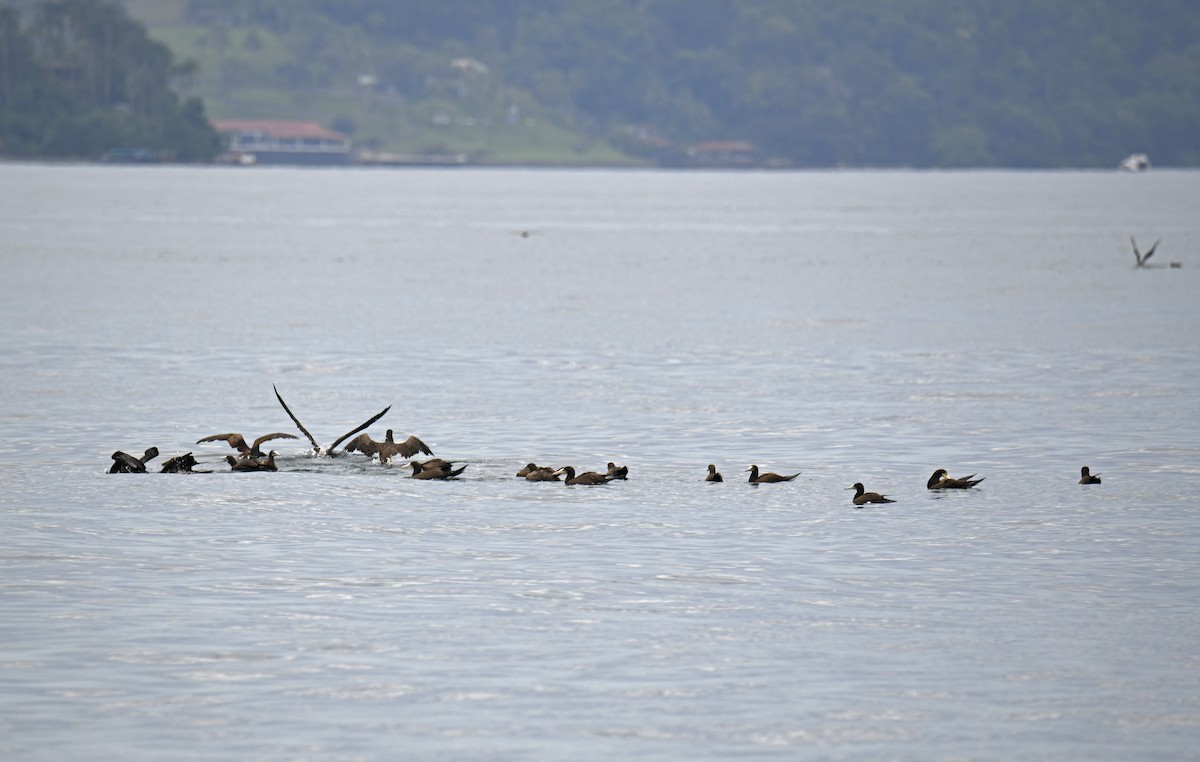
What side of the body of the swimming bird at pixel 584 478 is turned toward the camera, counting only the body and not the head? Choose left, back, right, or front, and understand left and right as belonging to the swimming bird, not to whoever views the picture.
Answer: left

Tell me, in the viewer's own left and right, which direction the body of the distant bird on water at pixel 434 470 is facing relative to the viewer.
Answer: facing to the left of the viewer

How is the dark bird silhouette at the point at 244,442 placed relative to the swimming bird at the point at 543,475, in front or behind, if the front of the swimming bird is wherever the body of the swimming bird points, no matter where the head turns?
in front

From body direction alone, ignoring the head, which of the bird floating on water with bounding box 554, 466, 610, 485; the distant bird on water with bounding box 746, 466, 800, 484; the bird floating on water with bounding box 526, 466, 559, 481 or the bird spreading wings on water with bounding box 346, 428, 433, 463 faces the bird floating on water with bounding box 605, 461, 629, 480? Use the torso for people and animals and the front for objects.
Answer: the distant bird on water

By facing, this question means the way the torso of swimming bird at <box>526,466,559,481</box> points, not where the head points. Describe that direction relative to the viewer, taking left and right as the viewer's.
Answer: facing to the left of the viewer

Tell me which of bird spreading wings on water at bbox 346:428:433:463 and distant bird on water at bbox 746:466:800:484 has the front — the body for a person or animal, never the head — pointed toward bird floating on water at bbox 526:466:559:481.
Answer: the distant bird on water

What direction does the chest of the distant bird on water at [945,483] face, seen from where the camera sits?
to the viewer's left

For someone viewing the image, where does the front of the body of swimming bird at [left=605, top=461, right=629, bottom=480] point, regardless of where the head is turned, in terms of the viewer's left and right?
facing to the left of the viewer

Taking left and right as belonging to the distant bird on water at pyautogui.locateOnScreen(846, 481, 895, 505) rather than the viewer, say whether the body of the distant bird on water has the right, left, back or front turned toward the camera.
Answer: left

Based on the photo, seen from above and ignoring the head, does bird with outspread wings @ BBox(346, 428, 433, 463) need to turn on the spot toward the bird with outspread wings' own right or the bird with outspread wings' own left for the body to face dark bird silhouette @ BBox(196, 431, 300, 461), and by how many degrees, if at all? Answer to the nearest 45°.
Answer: approximately 90° to the bird with outspread wings' own left

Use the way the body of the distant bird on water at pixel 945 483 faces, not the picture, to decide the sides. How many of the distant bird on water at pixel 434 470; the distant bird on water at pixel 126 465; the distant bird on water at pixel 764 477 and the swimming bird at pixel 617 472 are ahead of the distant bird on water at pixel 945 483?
4

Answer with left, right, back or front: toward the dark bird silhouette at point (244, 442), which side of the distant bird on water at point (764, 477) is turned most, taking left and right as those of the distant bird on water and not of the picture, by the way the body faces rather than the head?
front

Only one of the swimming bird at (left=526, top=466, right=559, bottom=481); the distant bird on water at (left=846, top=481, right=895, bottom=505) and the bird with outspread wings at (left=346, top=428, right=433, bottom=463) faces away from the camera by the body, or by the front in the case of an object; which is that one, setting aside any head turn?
the bird with outspread wings at (left=346, top=428, right=433, bottom=463)

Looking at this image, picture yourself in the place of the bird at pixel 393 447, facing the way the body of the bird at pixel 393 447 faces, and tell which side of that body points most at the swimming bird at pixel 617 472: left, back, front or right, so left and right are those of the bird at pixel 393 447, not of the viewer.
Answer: right

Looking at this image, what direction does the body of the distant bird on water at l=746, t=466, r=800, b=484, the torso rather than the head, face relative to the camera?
to the viewer's left
